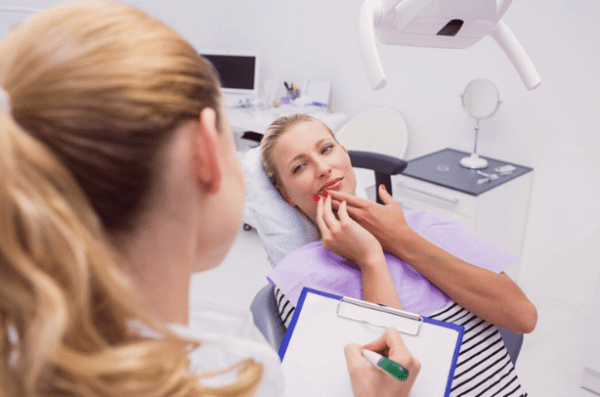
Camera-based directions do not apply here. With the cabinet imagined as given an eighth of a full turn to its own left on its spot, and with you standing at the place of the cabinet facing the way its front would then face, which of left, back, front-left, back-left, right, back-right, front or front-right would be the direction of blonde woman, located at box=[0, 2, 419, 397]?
front

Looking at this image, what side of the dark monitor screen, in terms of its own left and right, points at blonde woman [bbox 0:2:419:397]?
front

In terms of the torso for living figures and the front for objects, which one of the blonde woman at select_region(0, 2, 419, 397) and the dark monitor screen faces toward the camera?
the dark monitor screen

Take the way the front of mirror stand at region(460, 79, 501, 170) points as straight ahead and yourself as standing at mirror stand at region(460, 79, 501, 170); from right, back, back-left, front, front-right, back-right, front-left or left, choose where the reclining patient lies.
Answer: front

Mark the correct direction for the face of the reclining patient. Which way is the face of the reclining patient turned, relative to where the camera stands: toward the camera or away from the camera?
toward the camera

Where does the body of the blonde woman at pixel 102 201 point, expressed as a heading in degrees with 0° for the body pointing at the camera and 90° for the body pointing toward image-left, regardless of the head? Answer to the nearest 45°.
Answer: approximately 225°

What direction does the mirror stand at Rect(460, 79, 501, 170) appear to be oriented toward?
toward the camera

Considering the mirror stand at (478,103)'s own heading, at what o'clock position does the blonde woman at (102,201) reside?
The blonde woman is roughly at 12 o'clock from the mirror stand.

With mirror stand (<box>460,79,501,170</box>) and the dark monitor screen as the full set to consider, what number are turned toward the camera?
2

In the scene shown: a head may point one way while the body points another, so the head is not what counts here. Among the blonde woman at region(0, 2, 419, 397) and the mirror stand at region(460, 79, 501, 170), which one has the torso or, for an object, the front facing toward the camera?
the mirror stand

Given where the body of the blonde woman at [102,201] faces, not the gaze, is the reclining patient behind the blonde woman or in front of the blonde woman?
in front

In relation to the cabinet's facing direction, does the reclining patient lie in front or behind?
in front

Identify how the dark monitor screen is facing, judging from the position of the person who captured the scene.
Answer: facing the viewer

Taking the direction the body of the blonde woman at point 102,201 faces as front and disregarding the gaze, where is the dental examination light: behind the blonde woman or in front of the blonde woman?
in front

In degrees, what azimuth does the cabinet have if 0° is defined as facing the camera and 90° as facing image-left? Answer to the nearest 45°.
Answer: approximately 45°

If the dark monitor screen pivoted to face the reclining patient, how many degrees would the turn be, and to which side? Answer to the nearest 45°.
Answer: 0° — it already faces them

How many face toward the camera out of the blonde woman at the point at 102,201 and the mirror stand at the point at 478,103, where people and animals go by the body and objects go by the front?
1
